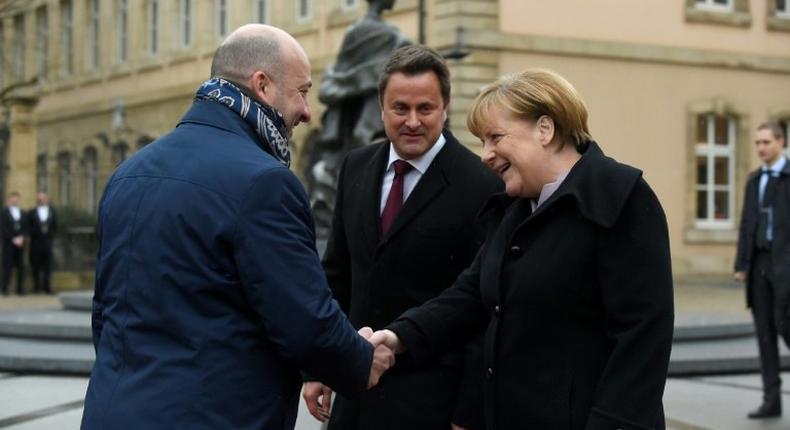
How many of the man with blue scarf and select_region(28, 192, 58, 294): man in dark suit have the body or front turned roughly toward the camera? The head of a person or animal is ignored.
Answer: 1

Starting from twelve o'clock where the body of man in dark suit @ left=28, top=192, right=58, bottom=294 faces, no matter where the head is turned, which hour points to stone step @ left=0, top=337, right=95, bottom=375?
The stone step is roughly at 12 o'clock from the man in dark suit.

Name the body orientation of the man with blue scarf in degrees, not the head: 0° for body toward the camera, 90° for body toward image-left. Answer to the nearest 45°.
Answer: approximately 225°

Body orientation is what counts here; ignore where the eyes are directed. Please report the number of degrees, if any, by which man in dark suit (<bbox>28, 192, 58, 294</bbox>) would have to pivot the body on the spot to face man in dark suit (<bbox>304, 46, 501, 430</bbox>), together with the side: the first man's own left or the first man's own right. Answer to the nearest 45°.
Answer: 0° — they already face them

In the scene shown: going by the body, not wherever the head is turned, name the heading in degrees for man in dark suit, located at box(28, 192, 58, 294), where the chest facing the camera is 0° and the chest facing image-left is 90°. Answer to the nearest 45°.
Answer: approximately 0°

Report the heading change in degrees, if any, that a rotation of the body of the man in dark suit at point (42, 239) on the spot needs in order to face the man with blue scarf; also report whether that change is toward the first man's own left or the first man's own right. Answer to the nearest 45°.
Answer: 0° — they already face them
